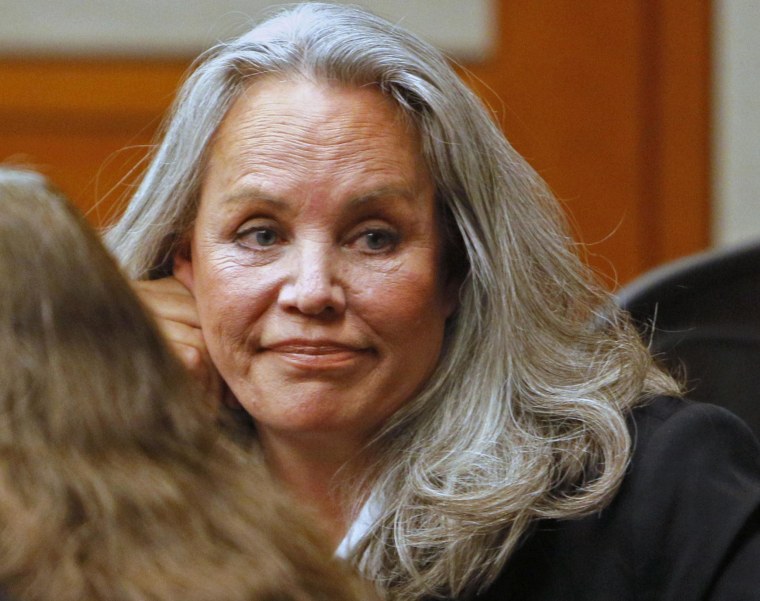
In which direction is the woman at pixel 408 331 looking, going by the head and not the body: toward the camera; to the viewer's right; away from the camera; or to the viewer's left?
toward the camera
